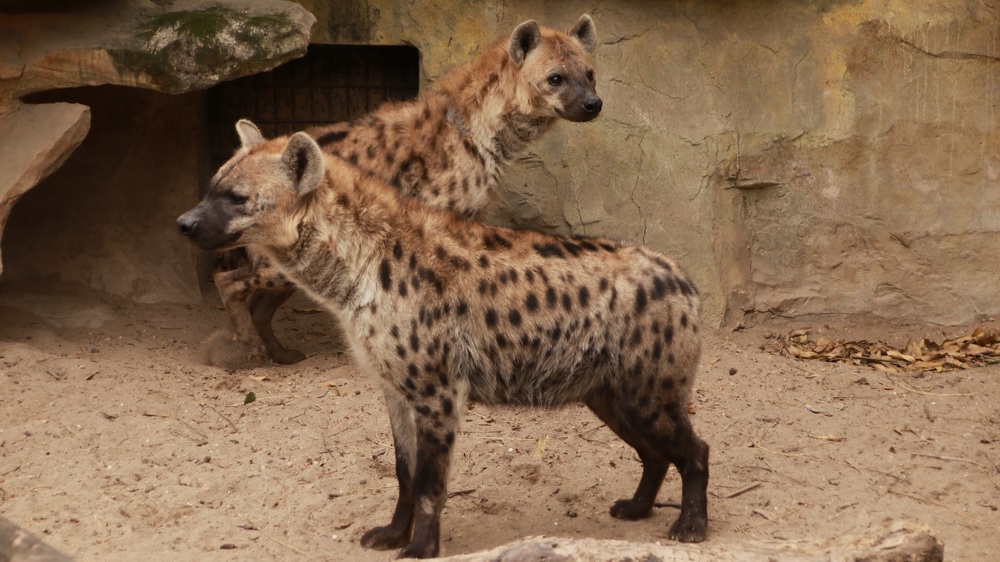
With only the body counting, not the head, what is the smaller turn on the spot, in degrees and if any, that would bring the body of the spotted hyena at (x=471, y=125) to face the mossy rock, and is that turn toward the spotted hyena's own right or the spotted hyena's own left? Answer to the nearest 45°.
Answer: approximately 180°

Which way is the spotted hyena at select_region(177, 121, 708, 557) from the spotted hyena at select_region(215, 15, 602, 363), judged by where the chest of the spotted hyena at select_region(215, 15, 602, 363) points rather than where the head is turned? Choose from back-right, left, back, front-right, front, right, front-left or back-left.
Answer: right

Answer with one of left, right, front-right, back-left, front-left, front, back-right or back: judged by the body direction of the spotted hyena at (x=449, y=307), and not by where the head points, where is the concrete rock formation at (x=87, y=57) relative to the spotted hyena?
front-right

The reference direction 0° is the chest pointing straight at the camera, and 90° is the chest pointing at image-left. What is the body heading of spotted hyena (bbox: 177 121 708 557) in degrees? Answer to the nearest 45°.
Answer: approximately 90°

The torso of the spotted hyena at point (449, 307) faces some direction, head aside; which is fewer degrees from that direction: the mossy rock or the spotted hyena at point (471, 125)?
the mossy rock

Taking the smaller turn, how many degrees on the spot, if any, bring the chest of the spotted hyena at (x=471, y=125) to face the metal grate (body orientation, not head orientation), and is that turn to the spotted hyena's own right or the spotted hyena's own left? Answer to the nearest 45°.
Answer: approximately 135° to the spotted hyena's own left

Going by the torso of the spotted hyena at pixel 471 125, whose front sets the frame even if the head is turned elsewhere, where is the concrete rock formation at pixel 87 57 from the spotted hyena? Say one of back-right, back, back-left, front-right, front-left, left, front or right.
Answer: back

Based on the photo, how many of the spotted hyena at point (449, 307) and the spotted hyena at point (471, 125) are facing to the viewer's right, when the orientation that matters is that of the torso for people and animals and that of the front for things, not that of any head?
1

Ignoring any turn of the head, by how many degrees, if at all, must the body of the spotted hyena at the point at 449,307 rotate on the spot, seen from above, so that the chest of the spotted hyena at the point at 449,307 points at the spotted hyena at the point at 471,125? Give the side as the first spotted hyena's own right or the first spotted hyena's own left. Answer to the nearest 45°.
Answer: approximately 90° to the first spotted hyena's own right

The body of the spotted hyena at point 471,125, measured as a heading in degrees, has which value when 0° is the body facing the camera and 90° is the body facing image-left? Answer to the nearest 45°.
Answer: approximately 270°

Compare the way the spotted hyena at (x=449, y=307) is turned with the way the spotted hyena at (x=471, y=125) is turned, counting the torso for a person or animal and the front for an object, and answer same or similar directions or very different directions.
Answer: very different directions

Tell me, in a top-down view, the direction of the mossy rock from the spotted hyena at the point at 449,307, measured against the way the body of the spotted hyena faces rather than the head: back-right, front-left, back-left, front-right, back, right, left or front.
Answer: front-right
